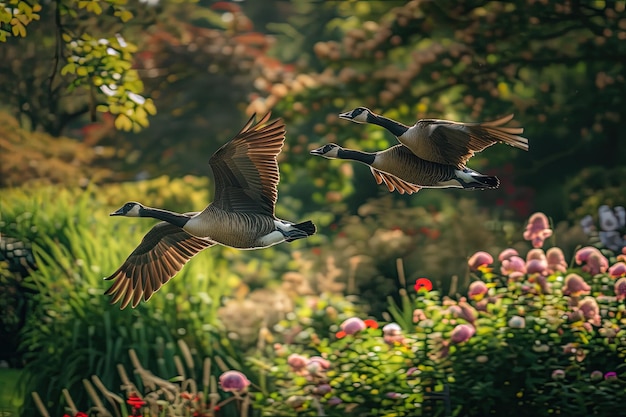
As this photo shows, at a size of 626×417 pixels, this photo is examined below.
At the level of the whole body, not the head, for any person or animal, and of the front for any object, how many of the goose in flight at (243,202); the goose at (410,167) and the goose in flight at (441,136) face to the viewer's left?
3

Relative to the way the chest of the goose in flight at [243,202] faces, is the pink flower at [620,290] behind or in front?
behind

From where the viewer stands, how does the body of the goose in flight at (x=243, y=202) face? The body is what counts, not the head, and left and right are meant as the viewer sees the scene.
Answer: facing to the left of the viewer

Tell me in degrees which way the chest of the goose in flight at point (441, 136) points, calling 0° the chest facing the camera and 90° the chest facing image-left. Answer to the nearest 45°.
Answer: approximately 90°

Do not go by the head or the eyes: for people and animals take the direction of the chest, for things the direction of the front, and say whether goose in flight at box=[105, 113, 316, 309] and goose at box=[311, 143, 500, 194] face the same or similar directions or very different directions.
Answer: same or similar directions

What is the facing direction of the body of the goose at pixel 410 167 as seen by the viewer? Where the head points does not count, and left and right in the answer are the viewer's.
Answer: facing to the left of the viewer

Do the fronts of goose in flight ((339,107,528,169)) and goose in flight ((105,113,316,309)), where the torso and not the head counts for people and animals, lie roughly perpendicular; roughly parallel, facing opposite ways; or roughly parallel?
roughly parallel
